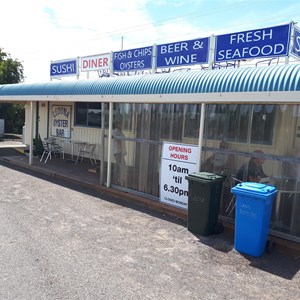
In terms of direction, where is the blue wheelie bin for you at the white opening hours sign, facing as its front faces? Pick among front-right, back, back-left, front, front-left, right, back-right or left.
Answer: left

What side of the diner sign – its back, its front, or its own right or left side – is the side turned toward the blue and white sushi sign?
right

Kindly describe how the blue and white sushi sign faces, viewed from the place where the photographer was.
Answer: facing the viewer and to the left of the viewer

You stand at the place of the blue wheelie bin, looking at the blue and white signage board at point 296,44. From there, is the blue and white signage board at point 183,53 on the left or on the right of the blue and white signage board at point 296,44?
left

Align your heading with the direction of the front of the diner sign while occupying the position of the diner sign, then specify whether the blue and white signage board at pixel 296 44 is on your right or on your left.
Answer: on your left

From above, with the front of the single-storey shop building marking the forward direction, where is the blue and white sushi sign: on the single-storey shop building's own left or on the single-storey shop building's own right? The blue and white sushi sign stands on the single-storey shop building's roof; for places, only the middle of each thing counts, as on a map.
on the single-storey shop building's own right

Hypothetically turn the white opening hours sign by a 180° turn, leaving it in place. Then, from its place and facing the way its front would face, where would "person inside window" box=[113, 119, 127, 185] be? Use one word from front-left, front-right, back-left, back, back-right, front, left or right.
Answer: left

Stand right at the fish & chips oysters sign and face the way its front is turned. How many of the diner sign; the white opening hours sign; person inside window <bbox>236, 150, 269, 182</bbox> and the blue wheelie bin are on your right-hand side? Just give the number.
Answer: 1

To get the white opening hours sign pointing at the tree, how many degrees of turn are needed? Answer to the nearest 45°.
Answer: approximately 90° to its right

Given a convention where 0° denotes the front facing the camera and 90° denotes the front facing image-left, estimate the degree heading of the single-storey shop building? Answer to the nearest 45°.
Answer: approximately 45°

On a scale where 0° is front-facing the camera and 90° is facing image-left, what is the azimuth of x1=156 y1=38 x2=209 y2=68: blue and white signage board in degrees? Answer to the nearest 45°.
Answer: approximately 45°
